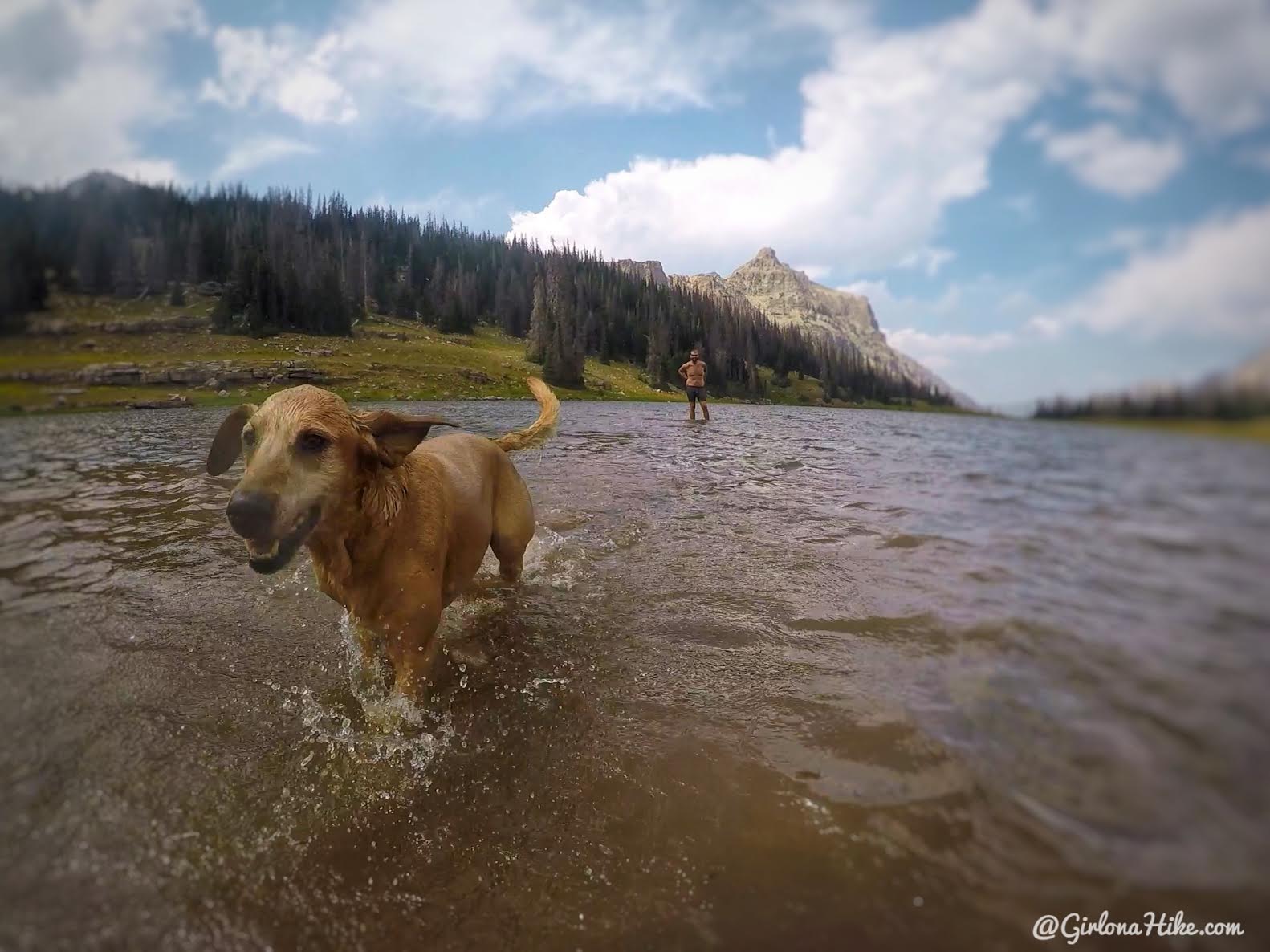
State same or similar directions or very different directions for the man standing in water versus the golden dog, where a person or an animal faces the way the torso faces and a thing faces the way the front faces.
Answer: same or similar directions

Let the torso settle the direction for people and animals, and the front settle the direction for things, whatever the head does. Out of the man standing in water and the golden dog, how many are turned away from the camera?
0

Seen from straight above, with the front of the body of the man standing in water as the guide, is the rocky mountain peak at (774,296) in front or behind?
behind

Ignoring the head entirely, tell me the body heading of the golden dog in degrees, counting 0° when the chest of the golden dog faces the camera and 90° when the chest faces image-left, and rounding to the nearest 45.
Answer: approximately 45°

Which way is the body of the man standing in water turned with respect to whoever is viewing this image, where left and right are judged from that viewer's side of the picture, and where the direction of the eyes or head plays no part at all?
facing the viewer

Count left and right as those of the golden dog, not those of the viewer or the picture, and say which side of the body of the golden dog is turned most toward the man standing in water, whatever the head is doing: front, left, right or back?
back

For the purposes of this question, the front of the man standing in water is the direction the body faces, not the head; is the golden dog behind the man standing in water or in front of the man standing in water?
in front
